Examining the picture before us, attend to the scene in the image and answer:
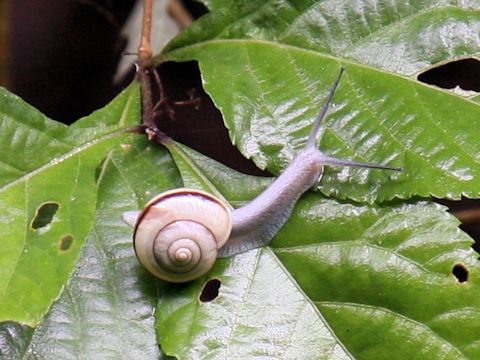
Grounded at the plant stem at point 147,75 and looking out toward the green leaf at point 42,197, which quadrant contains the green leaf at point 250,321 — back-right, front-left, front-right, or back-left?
front-left

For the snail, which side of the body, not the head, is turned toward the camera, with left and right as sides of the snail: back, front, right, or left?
right

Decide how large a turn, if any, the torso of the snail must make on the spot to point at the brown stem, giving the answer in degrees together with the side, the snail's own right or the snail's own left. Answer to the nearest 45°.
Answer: approximately 90° to the snail's own left

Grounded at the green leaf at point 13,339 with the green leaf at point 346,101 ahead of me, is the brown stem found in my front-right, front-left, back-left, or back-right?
front-left
